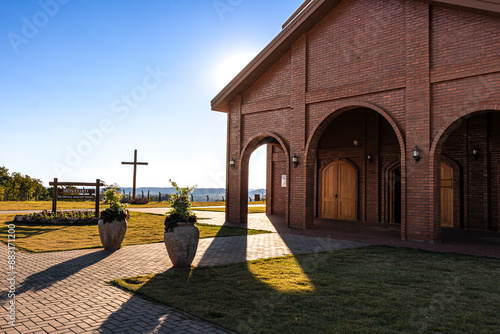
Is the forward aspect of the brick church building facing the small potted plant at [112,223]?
yes

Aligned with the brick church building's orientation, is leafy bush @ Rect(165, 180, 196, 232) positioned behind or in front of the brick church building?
in front

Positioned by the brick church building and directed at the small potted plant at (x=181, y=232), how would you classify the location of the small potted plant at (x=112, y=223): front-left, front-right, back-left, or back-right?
front-right

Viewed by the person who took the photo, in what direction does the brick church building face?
facing the viewer and to the left of the viewer

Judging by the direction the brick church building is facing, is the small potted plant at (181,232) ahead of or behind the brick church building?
ahead
